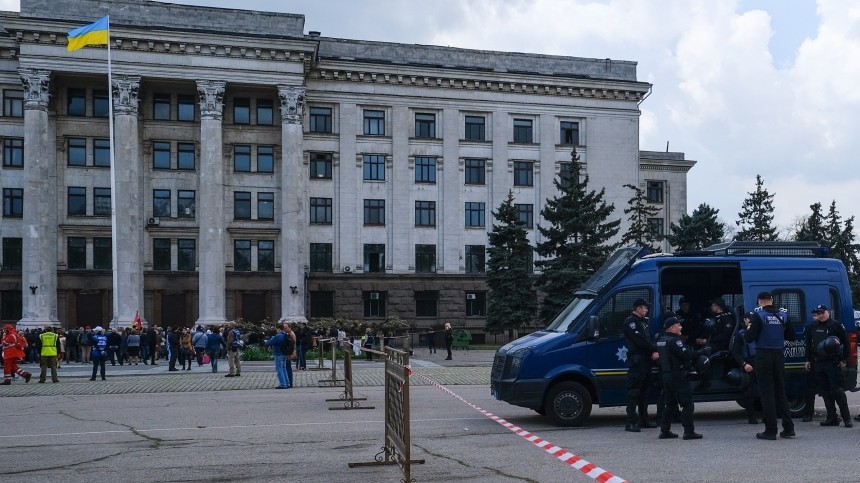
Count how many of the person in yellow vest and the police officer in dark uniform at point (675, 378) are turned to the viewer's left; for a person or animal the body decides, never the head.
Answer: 0
